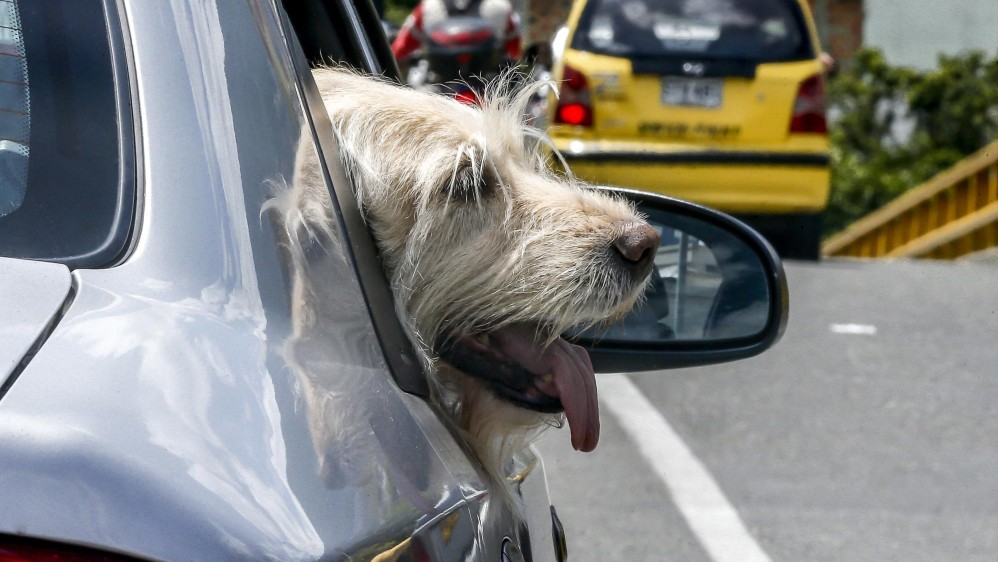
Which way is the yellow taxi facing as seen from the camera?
away from the camera

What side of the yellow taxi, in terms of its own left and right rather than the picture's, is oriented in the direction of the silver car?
back

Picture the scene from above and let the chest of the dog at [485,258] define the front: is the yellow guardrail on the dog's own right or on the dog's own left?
on the dog's own left

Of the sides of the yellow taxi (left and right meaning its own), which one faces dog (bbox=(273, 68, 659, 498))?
back

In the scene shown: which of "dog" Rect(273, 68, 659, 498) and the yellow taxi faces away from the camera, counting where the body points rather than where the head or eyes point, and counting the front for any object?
the yellow taxi

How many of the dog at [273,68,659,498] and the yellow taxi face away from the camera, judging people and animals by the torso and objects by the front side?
1

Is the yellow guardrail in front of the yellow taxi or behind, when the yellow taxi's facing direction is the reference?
in front

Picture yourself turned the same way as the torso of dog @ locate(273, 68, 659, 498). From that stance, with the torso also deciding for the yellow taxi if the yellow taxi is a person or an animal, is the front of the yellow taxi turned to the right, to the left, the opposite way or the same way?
to the left

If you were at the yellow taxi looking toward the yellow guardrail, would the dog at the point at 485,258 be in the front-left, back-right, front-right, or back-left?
back-right

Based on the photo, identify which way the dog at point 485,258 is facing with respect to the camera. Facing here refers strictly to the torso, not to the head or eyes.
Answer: to the viewer's right

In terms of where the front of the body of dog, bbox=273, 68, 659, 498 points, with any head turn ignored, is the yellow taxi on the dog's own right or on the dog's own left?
on the dog's own left
